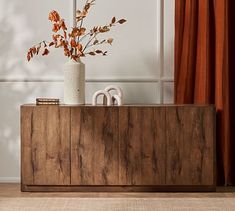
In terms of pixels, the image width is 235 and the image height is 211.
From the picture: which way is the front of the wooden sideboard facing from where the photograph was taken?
facing the viewer

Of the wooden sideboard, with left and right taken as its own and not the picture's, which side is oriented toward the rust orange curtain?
left
